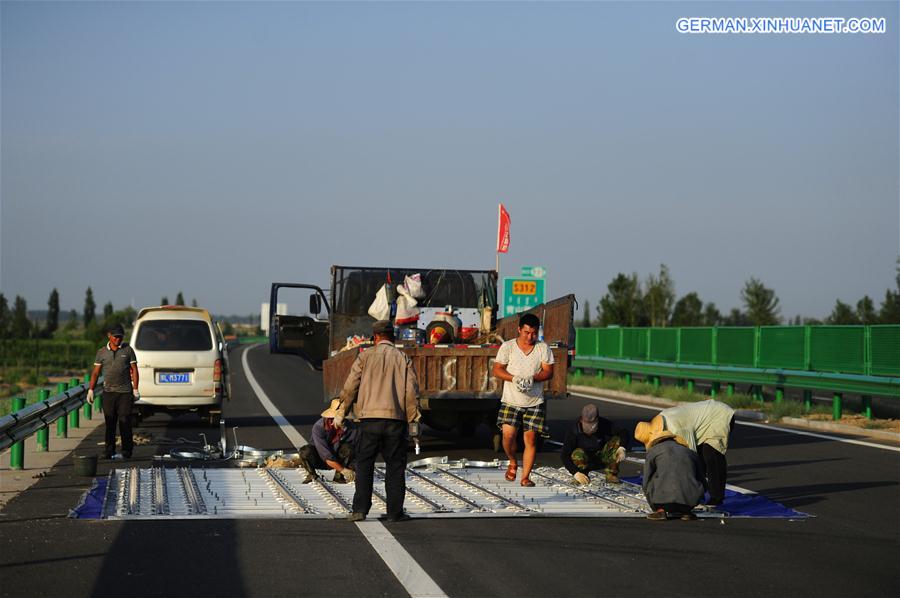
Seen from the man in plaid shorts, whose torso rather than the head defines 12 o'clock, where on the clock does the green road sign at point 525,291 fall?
The green road sign is roughly at 6 o'clock from the man in plaid shorts.

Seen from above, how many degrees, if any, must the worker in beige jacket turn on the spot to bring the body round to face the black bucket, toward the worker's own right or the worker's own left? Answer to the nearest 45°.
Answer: approximately 45° to the worker's own left

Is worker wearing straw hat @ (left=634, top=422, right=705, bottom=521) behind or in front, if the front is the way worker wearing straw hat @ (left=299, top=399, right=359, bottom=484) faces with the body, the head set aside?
in front

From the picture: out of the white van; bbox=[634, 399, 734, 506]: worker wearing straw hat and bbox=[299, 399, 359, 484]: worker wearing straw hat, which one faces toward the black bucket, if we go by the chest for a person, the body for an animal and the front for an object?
bbox=[634, 399, 734, 506]: worker wearing straw hat

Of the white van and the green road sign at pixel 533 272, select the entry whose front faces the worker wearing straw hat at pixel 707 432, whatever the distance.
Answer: the green road sign

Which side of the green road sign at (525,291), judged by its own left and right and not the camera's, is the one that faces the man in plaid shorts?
front

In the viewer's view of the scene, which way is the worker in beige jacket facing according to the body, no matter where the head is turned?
away from the camera

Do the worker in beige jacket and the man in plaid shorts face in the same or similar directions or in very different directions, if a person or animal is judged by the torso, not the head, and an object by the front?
very different directions

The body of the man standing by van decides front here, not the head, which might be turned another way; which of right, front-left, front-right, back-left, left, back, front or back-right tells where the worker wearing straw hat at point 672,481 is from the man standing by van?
front-left
